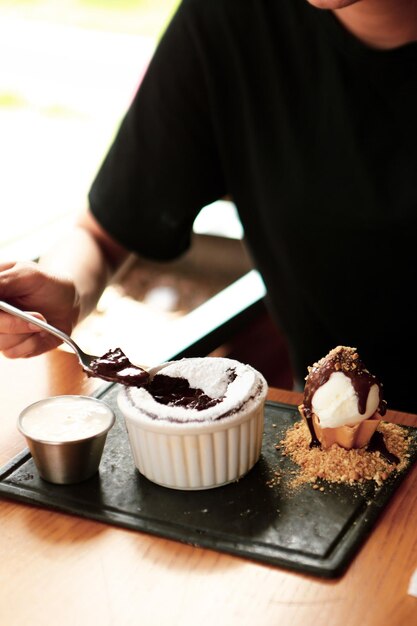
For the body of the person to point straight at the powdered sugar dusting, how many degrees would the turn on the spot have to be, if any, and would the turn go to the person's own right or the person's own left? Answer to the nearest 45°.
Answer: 0° — they already face it

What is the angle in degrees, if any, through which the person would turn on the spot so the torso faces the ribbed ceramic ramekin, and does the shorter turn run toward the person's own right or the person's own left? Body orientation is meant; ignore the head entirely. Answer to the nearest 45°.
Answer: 0° — they already face it

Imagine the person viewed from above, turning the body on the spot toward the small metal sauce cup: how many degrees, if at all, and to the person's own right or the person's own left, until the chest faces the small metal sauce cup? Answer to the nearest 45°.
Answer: approximately 45° to the person's own right

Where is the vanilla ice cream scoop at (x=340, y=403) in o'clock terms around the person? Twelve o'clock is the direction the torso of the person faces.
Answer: The vanilla ice cream scoop is roughly at 12 o'clock from the person.

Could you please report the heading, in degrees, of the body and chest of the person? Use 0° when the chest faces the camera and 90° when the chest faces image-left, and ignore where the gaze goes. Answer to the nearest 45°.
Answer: approximately 0°

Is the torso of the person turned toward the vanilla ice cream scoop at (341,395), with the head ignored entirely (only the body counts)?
yes
